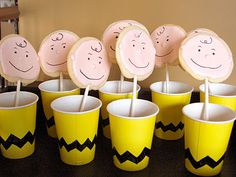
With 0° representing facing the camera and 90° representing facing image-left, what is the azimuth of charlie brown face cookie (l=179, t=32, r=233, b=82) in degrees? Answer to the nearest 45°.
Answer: approximately 0°

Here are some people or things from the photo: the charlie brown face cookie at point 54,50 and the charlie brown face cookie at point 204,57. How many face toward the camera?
2
